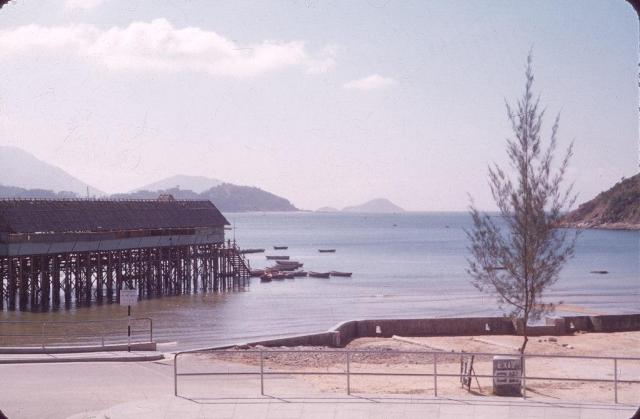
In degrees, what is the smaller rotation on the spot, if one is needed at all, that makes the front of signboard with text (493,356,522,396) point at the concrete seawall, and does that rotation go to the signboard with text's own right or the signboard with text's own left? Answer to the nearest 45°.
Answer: approximately 180°

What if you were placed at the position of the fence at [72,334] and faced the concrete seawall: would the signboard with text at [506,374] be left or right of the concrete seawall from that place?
right

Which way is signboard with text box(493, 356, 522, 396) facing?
toward the camera

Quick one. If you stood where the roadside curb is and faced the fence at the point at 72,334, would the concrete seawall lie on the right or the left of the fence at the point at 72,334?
right

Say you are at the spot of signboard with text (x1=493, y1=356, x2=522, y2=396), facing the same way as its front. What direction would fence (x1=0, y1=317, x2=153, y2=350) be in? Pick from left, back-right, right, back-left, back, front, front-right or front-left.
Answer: back-right

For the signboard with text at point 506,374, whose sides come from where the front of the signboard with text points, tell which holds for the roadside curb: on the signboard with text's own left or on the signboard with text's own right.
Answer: on the signboard with text's own right
